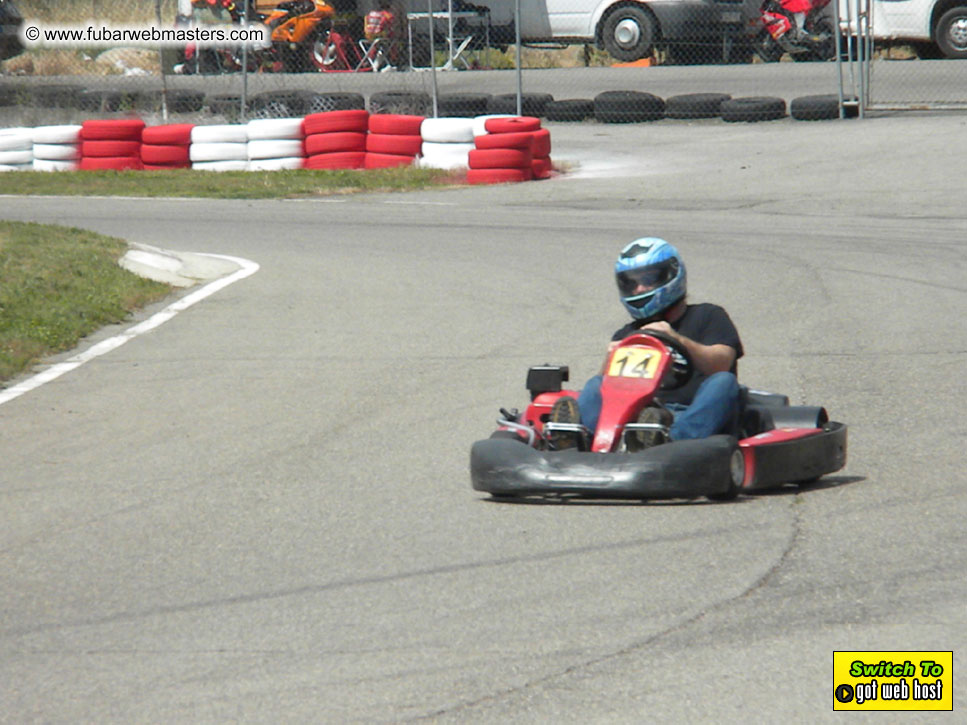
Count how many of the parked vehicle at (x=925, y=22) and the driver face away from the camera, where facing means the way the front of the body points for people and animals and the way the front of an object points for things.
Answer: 0

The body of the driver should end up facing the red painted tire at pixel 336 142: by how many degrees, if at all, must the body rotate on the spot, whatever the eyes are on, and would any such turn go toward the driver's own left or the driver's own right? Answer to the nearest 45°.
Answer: approximately 135° to the driver's own right

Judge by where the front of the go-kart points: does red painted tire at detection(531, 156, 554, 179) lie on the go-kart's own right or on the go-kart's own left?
on the go-kart's own right

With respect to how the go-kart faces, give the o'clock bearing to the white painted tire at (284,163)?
The white painted tire is roughly at 4 o'clock from the go-kart.

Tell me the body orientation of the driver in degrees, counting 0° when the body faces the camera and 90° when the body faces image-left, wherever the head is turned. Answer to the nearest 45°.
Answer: approximately 45°

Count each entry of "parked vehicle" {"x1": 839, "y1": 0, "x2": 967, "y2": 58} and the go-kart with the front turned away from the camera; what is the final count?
0

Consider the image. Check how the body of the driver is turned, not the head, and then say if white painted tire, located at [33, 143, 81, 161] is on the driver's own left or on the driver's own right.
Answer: on the driver's own right

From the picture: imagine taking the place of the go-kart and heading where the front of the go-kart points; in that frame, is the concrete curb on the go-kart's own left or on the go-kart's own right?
on the go-kart's own right

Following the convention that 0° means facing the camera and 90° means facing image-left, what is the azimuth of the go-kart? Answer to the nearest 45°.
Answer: approximately 45°

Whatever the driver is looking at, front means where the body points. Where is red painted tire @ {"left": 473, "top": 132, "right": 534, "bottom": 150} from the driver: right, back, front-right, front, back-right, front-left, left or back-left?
back-right
